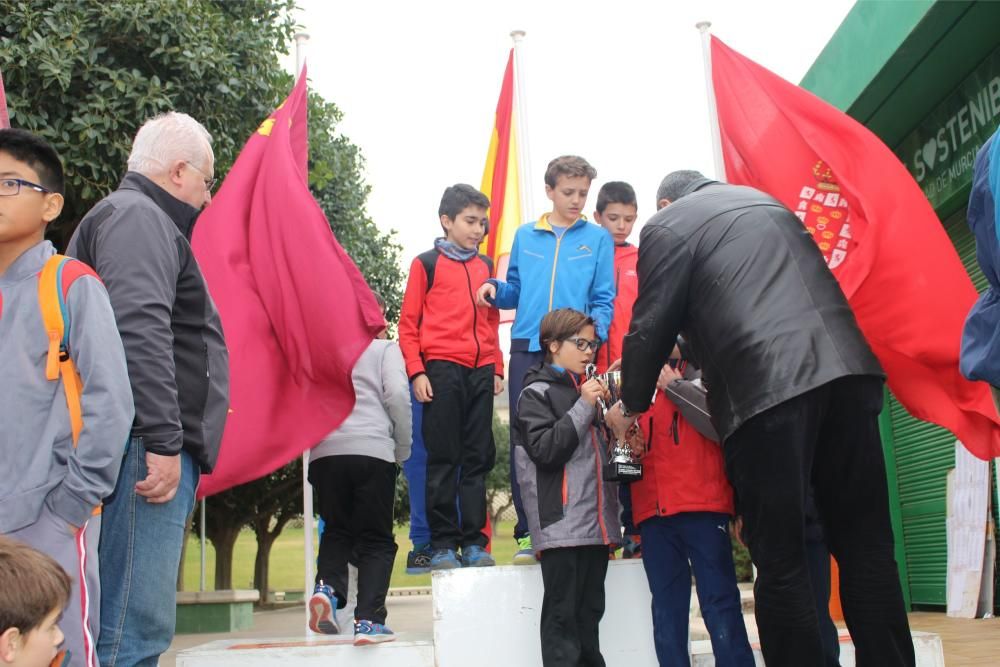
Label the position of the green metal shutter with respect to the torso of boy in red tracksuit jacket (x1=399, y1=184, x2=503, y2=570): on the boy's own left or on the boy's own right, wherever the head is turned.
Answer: on the boy's own left

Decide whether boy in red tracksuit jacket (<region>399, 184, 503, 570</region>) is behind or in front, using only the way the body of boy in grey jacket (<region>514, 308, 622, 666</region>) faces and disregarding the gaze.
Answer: behind

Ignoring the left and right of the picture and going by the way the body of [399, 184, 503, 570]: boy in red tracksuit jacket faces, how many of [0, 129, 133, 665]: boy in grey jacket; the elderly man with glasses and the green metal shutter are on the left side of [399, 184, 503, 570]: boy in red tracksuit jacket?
1

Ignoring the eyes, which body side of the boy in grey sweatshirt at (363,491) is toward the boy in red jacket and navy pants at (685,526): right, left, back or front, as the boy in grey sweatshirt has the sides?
right

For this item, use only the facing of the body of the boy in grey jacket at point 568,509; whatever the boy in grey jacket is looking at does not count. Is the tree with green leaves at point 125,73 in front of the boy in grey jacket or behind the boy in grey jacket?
behind

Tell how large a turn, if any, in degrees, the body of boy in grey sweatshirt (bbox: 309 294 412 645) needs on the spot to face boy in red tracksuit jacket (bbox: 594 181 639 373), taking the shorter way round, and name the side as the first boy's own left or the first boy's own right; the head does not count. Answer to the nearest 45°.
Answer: approximately 45° to the first boy's own right

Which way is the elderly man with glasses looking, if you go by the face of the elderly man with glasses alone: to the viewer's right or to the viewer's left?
to the viewer's right
